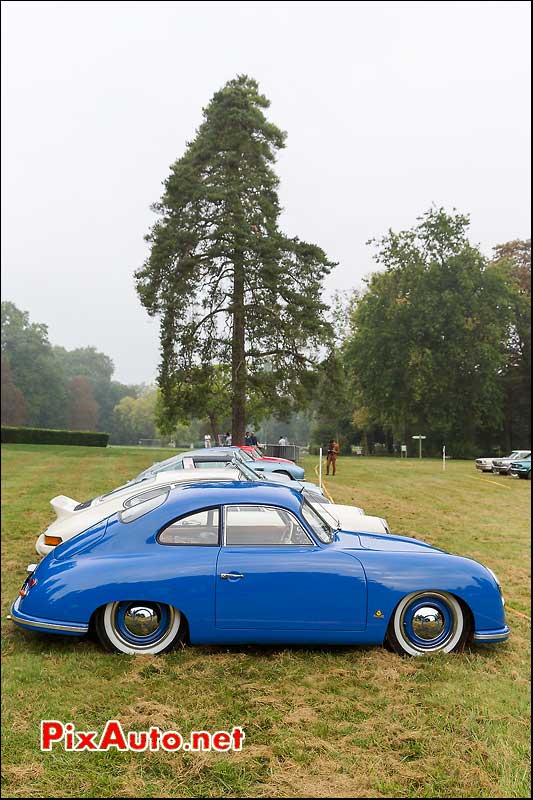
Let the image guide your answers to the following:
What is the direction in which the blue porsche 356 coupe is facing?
to the viewer's right

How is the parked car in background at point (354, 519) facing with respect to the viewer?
to the viewer's right

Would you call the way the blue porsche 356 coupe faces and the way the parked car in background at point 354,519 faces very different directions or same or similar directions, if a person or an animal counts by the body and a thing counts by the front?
same or similar directions

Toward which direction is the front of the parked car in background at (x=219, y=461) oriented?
to the viewer's right

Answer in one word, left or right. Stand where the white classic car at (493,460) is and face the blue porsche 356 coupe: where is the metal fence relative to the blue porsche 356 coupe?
right

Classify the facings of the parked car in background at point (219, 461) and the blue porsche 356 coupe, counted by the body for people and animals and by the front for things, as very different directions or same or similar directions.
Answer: same or similar directions

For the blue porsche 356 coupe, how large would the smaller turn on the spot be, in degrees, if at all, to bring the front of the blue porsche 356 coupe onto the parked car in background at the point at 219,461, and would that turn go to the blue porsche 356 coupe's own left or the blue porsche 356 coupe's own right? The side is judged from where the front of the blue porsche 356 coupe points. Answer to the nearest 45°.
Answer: approximately 90° to the blue porsche 356 coupe's own left

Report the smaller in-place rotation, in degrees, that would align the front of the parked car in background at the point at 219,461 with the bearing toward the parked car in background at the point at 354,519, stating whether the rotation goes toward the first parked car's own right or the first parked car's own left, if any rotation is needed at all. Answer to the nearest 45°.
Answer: approximately 45° to the first parked car's own right
